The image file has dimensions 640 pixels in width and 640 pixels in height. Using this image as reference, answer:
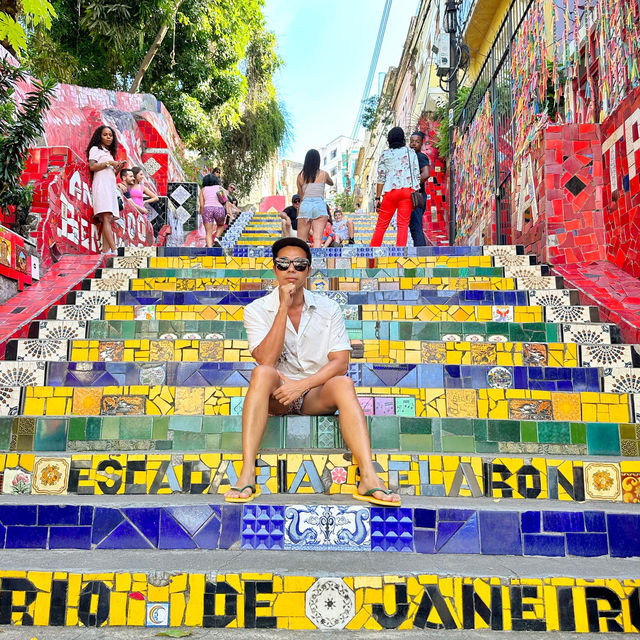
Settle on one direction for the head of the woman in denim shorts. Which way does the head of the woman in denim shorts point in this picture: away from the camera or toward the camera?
away from the camera

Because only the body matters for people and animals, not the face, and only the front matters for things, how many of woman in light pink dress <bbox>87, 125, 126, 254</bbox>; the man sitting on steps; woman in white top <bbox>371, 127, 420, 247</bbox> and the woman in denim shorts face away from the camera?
2

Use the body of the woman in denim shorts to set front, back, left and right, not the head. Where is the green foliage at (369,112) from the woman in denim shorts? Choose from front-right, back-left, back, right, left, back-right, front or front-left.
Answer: front

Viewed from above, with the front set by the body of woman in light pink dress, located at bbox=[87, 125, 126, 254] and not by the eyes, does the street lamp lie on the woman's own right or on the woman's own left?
on the woman's own left

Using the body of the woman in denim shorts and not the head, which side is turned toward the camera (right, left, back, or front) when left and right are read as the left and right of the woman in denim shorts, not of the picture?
back

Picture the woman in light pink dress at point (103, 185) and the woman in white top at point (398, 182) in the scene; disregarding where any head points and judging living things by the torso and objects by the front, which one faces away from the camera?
the woman in white top at point (398, 182)

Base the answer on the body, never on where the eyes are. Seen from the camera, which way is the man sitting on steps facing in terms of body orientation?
toward the camera

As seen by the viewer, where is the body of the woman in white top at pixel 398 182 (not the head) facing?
away from the camera

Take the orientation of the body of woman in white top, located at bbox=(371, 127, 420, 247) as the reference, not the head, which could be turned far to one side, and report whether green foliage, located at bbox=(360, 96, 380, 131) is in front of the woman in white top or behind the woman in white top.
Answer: in front

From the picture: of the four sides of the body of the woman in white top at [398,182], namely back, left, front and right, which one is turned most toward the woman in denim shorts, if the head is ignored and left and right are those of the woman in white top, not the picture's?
left

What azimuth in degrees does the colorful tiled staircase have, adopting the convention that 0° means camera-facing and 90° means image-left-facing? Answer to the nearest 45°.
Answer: approximately 0°

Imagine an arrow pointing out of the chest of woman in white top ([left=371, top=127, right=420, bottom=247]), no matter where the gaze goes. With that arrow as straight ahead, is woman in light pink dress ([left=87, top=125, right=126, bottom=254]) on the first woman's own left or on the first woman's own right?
on the first woman's own left

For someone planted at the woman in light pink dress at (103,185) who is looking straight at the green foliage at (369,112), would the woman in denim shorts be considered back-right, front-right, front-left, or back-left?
front-right

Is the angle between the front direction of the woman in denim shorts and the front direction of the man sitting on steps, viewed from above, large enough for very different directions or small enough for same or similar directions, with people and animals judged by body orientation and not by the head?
very different directions

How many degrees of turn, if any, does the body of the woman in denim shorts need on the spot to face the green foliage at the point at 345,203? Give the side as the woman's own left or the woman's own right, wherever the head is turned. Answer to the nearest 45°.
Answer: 0° — they already face it

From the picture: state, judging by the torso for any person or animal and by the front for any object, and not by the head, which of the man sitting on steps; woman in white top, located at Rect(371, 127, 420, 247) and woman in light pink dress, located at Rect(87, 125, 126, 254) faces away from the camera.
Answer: woman in white top, located at Rect(371, 127, 420, 247)
